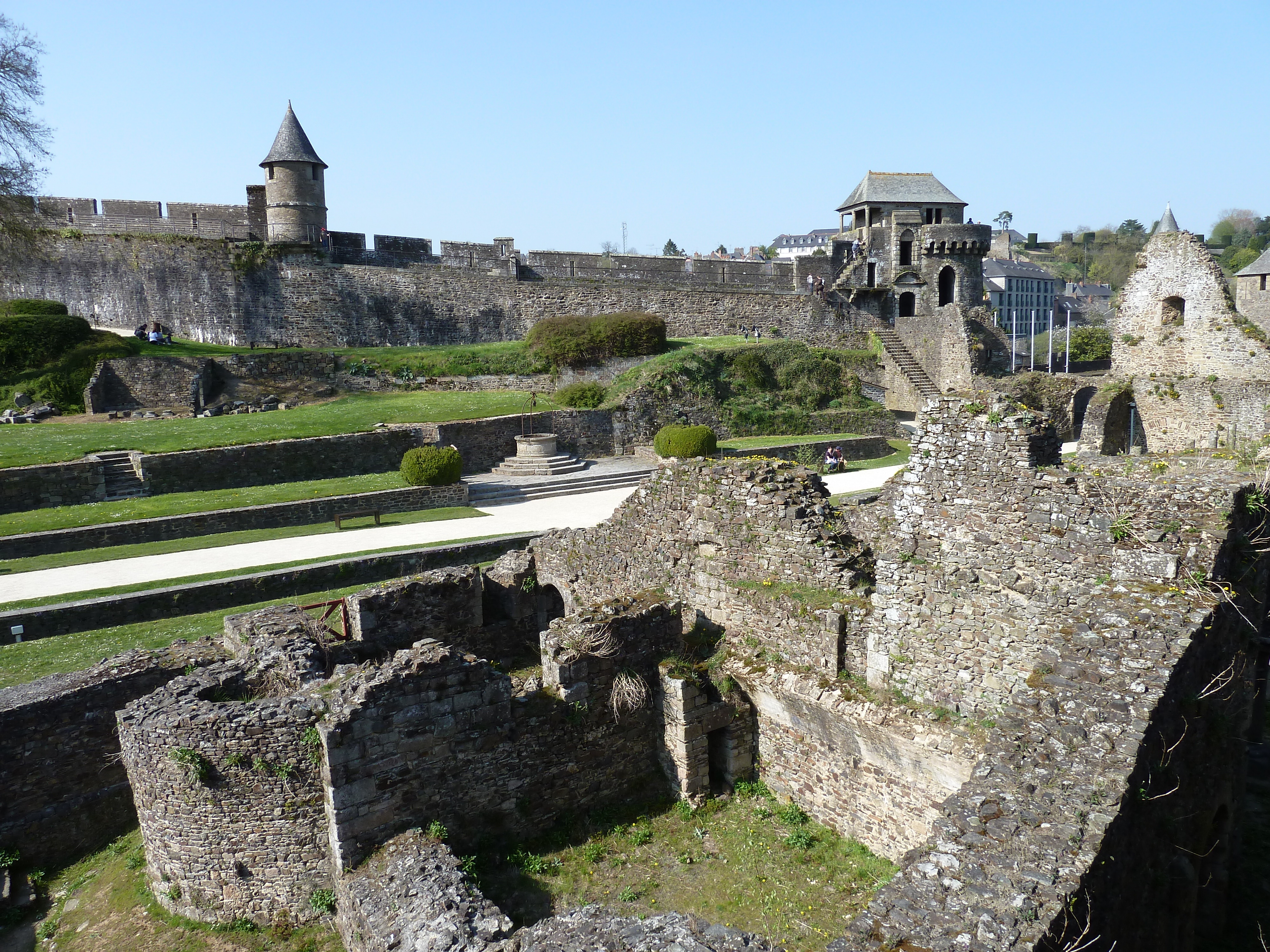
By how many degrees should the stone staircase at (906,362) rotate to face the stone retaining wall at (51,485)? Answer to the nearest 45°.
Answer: approximately 90° to its right

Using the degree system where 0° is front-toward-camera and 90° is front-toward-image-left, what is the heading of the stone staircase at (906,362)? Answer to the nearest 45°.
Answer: approximately 315°

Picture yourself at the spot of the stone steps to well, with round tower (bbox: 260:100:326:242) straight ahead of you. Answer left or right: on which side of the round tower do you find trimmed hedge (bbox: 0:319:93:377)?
left

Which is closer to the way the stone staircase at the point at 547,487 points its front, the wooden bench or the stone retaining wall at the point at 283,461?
the wooden bench

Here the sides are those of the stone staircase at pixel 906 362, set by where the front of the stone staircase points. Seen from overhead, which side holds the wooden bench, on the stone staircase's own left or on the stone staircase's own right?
on the stone staircase's own right

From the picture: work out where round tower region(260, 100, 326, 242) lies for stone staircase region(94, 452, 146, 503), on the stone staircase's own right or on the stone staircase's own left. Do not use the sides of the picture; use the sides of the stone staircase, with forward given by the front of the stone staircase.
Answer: on the stone staircase's own left

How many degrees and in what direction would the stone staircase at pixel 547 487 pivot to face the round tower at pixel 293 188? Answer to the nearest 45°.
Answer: approximately 180°

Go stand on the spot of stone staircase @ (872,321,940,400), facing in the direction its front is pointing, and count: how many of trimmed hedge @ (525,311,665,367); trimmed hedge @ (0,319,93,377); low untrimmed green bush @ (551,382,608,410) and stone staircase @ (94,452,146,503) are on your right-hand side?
4

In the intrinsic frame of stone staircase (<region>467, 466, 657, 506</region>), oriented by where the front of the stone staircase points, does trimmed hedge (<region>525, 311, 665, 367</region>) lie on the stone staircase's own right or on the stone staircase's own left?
on the stone staircase's own left

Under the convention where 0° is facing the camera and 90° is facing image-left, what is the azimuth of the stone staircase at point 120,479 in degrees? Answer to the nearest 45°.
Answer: approximately 315°
